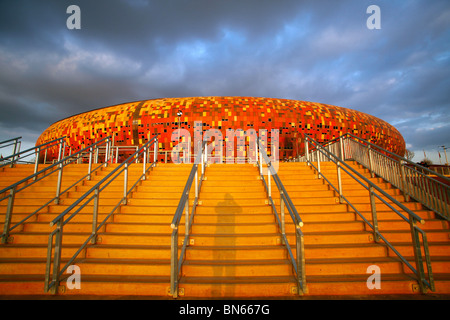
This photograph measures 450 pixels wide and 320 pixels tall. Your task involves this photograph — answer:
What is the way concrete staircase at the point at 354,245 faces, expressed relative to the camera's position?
facing the viewer

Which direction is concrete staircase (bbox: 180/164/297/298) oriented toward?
toward the camera

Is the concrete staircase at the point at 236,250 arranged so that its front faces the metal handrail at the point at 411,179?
no

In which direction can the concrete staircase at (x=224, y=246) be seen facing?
toward the camera
